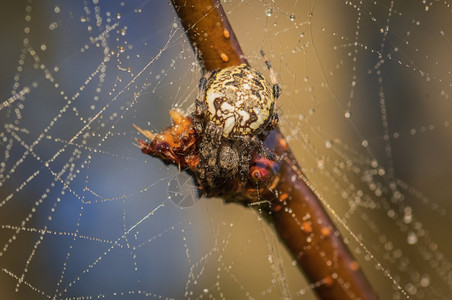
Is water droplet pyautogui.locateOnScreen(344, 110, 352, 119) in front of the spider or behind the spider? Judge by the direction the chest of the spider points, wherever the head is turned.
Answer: behind
